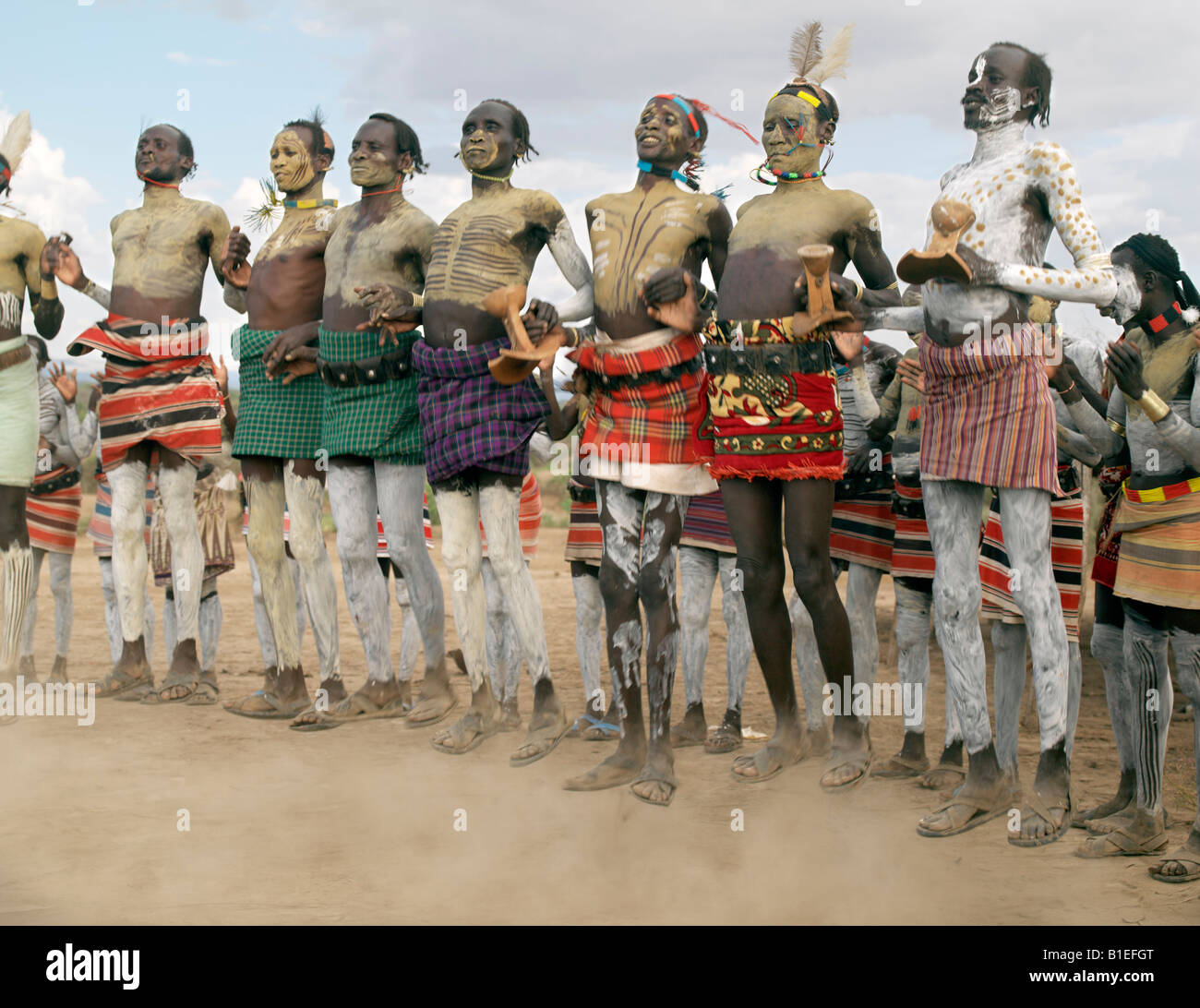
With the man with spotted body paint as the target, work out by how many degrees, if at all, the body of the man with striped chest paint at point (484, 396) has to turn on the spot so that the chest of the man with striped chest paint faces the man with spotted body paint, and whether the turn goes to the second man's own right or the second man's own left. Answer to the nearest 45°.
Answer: approximately 90° to the second man's own left

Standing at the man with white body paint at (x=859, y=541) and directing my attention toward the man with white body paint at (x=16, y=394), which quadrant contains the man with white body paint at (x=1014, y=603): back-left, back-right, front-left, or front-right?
back-left

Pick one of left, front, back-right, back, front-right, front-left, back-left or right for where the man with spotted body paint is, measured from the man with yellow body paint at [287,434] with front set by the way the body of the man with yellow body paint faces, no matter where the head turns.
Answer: left

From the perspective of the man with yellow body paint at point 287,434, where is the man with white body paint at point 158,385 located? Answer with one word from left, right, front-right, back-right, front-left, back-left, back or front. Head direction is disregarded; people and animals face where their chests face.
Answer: right

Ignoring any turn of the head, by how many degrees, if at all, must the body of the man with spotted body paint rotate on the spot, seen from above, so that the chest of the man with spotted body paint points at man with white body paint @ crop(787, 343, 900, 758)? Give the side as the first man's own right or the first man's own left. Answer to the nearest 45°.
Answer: approximately 90° to the first man's own right

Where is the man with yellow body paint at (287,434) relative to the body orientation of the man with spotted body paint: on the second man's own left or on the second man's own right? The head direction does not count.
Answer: on the second man's own right

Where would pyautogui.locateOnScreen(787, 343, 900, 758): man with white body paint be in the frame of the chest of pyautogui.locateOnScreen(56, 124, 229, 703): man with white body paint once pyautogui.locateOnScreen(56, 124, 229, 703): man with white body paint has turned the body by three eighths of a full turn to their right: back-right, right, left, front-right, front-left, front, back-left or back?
back-right

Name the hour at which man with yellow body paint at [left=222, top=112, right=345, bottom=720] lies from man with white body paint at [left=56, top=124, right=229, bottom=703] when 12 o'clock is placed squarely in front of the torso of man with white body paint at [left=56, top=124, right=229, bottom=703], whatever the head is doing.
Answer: man with yellow body paint at [left=222, top=112, right=345, bottom=720] is roughly at 9 o'clock from man with white body paint at [left=56, top=124, right=229, bottom=703].

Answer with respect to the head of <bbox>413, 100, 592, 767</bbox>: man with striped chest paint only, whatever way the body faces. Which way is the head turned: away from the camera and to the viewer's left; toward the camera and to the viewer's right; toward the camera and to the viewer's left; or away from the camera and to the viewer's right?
toward the camera and to the viewer's left

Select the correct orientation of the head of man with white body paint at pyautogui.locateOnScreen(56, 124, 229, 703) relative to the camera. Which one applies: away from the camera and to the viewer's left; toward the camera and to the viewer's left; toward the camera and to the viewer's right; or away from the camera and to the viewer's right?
toward the camera and to the viewer's left

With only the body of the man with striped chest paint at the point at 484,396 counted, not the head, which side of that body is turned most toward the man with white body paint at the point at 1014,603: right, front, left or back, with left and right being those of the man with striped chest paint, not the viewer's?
left

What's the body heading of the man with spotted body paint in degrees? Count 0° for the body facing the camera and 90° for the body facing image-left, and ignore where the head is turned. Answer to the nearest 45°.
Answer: approximately 45°

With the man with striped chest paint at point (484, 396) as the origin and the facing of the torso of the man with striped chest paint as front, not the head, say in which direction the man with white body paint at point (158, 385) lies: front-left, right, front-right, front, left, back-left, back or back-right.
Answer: right

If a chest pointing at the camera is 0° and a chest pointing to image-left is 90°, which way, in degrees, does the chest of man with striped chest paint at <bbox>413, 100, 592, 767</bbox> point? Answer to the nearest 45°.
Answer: approximately 45°

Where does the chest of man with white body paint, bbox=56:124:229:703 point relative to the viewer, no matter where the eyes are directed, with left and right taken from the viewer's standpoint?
facing the viewer and to the left of the viewer
